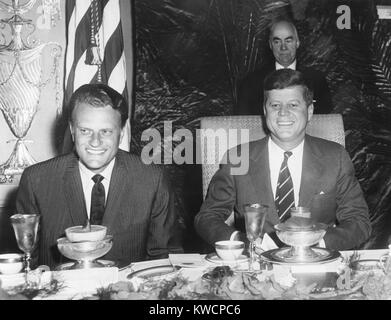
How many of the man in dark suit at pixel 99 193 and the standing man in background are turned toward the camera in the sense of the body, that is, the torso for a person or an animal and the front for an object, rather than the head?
2

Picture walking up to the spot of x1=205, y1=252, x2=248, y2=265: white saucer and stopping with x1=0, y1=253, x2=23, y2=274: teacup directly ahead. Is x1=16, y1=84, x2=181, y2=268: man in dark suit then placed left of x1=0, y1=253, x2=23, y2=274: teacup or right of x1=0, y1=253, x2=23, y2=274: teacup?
right

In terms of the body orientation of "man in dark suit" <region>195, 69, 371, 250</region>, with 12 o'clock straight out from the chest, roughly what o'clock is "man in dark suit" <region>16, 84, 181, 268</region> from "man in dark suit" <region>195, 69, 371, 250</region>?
"man in dark suit" <region>16, 84, 181, 268</region> is roughly at 2 o'clock from "man in dark suit" <region>195, 69, 371, 250</region>.

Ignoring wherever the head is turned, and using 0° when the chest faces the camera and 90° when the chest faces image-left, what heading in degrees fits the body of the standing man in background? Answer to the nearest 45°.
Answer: approximately 0°

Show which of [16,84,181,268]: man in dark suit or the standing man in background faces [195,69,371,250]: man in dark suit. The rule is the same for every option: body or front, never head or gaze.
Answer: the standing man in background

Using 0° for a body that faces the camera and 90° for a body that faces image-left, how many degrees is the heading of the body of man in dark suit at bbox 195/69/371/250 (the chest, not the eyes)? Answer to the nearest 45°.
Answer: approximately 0°

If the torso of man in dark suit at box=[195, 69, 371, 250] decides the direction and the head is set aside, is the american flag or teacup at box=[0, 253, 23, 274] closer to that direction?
the teacup

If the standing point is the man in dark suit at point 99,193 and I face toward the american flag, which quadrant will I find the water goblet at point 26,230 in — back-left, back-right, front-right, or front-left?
back-left
